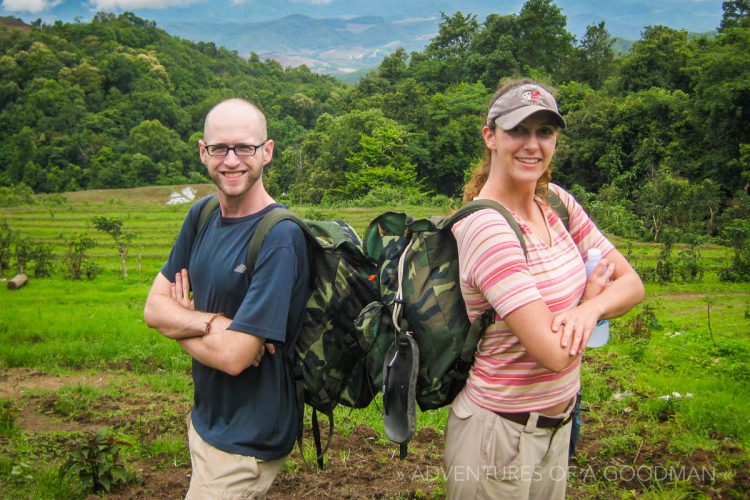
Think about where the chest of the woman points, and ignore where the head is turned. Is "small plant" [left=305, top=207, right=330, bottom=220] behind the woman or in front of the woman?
behind

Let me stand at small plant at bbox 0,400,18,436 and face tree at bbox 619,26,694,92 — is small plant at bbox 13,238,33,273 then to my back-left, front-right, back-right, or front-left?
front-left

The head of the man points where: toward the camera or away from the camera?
toward the camera

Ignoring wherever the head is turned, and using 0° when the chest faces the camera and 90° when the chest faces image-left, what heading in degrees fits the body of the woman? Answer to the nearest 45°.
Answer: approximately 315°

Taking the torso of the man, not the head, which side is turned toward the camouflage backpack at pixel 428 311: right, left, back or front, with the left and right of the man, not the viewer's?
left

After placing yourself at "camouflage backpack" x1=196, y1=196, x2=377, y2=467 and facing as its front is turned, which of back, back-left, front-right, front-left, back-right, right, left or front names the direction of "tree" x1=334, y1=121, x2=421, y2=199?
front-left

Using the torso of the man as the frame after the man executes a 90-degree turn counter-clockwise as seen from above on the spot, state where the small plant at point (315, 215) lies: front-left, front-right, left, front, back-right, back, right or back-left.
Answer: back-left

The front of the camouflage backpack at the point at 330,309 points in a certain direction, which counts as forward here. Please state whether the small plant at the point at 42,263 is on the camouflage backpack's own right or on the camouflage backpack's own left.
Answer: on the camouflage backpack's own left

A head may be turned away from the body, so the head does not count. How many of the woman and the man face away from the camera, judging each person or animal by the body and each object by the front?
0

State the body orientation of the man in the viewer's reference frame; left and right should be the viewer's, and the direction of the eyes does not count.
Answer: facing the viewer and to the left of the viewer

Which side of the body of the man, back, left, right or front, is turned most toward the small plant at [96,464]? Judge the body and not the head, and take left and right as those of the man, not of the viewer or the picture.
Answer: right

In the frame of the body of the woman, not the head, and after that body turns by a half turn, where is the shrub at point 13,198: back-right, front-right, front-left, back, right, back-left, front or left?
front

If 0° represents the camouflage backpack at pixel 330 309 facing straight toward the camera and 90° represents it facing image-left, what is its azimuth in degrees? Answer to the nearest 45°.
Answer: approximately 225°

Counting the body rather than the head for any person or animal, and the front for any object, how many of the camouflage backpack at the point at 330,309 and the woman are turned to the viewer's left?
0
